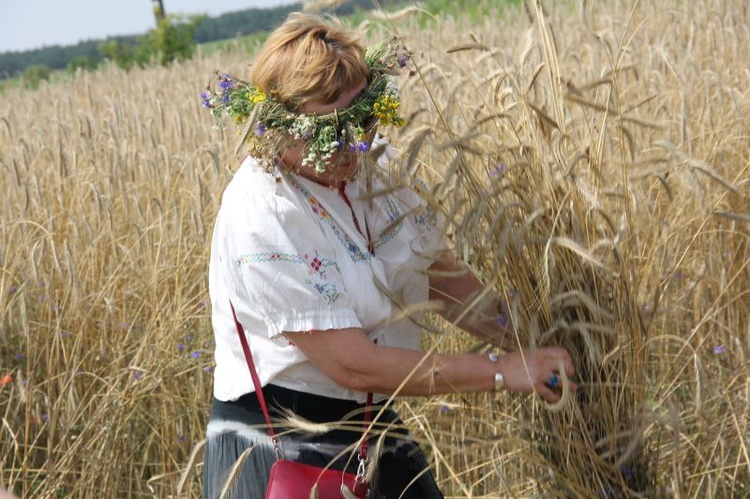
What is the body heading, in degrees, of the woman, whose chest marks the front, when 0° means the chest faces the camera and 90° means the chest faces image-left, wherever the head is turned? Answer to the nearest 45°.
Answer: approximately 315°

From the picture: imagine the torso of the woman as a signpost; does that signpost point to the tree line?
no

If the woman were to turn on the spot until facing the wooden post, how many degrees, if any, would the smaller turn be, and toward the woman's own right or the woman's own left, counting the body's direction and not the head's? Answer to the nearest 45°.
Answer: approximately 135° to the woman's own left
